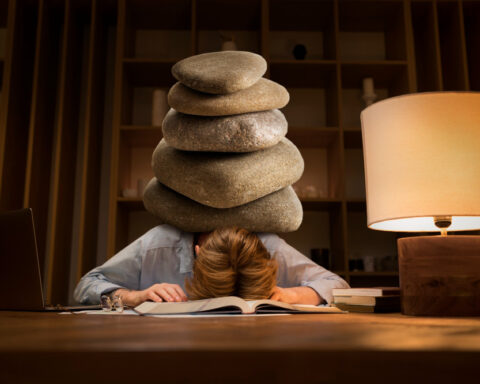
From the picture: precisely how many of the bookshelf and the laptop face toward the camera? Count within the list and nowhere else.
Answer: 1

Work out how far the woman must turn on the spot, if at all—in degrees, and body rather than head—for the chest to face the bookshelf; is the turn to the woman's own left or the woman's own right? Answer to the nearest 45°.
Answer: approximately 180°

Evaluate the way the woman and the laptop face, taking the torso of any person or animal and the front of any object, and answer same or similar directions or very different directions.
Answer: very different directions

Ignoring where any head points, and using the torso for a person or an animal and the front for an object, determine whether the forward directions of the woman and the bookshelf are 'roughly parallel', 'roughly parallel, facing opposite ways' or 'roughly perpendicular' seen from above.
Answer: roughly parallel

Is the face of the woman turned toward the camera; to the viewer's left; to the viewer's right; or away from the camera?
toward the camera

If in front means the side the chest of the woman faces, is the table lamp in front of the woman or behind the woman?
in front

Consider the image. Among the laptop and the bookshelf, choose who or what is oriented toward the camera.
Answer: the bookshelf

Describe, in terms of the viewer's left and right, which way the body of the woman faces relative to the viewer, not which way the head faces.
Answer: facing the viewer

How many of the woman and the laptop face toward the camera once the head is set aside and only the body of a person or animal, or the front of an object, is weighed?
1

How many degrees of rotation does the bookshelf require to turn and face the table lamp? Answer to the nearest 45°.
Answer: approximately 45° to its left

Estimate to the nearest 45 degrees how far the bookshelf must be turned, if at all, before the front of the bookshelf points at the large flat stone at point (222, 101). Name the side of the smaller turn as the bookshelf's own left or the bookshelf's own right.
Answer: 0° — it already faces it

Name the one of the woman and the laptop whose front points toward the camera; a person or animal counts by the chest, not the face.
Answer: the woman

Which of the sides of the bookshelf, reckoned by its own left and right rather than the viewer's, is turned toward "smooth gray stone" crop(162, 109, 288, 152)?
front

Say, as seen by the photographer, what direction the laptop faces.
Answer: facing away from the viewer and to the right of the viewer

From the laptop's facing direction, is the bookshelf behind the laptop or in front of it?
in front

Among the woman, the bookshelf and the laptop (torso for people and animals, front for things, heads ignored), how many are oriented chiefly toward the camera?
2
